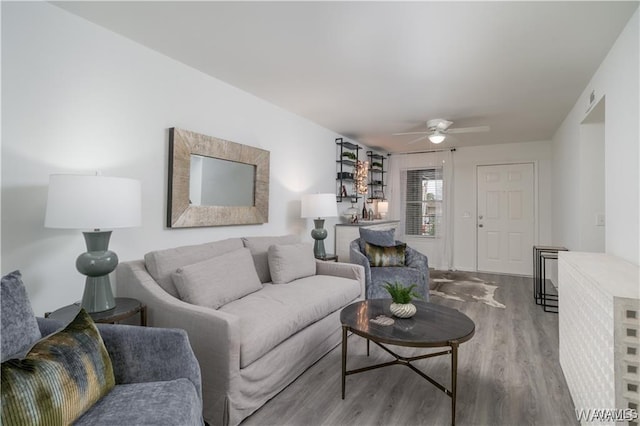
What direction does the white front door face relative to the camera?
toward the camera

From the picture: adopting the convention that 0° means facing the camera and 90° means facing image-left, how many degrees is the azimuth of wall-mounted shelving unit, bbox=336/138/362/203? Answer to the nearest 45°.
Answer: approximately 315°

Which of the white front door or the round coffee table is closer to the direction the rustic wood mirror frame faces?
the round coffee table

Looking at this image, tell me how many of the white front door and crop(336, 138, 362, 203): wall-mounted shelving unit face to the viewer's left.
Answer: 0

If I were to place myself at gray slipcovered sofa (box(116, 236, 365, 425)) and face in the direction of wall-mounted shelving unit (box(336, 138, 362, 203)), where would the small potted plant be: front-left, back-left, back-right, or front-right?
front-right

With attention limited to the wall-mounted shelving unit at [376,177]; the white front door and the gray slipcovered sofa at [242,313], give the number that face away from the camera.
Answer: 0

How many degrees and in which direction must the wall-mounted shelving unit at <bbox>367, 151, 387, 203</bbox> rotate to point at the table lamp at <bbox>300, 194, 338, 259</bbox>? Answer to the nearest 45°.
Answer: approximately 45° to its right

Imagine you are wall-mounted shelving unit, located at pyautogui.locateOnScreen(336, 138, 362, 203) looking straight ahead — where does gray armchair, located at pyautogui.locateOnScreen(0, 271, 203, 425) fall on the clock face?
The gray armchair is roughly at 2 o'clock from the wall-mounted shelving unit.

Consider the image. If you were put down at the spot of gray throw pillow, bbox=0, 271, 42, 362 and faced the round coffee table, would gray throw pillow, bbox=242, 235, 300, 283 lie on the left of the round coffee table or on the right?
left

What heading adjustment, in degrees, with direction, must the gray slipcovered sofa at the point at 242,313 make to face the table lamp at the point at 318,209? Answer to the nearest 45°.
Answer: approximately 90° to its left

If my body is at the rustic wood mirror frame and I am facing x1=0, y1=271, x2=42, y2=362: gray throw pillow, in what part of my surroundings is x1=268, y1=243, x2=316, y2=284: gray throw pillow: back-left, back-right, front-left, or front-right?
back-left

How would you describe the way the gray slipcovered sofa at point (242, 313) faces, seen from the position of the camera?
facing the viewer and to the right of the viewer

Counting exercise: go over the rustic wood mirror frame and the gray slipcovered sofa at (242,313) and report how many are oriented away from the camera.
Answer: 0
